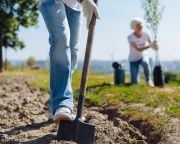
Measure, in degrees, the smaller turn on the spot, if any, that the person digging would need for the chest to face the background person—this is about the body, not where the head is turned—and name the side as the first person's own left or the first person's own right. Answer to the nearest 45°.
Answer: approximately 180°

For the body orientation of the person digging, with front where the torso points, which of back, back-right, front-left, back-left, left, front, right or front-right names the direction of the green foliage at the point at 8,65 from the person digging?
back

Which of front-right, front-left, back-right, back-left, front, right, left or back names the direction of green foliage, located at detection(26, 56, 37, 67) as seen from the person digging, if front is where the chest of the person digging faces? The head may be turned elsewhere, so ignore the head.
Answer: back

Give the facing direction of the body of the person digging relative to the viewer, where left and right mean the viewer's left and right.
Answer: facing the viewer

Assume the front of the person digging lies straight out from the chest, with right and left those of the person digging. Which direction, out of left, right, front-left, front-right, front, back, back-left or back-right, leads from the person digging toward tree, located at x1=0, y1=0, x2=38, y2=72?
back

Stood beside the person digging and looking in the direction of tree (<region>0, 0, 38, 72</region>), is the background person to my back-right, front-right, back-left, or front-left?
front-right
